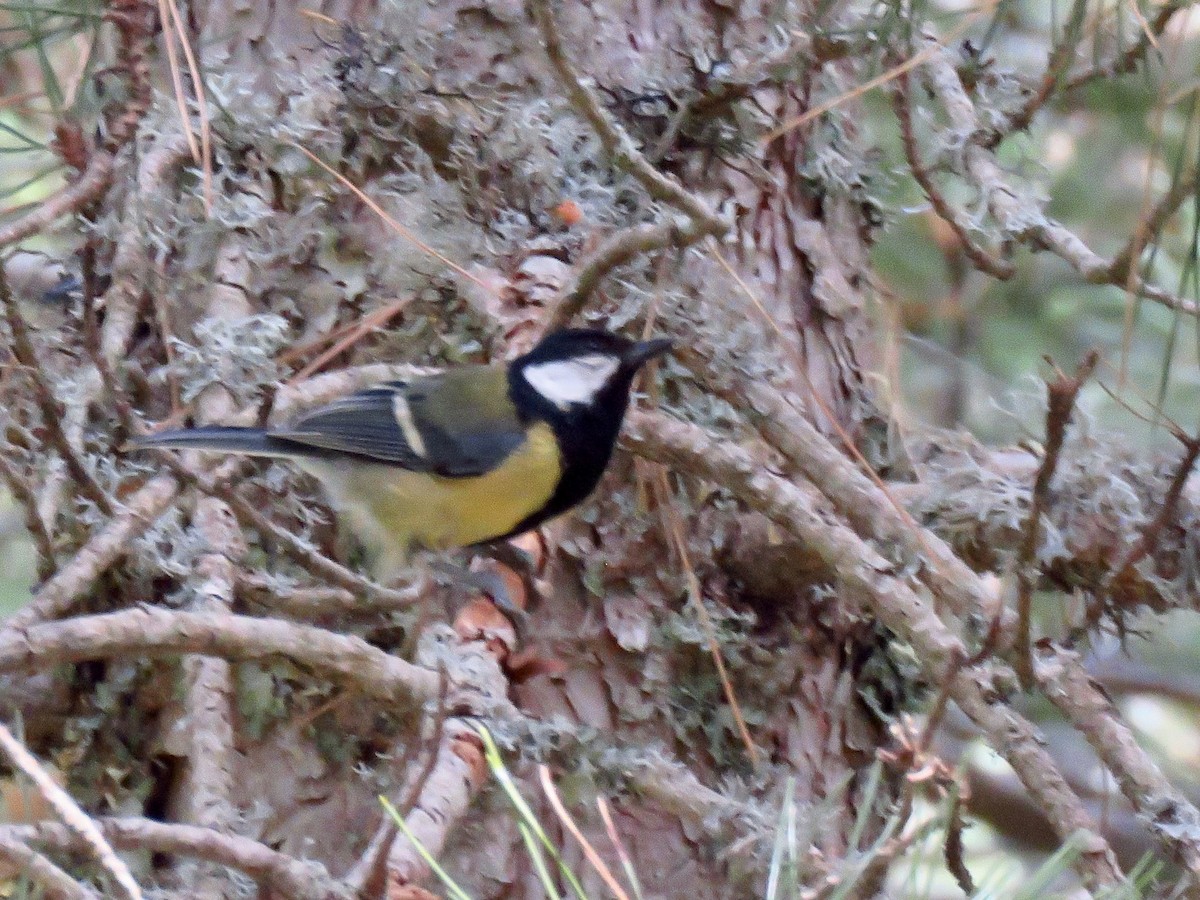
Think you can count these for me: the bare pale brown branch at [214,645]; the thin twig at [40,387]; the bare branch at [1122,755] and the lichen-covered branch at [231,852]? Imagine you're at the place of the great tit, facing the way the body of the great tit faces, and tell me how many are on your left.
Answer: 0

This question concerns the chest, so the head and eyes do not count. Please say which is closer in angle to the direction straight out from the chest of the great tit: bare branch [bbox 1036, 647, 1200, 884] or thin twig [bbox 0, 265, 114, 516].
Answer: the bare branch

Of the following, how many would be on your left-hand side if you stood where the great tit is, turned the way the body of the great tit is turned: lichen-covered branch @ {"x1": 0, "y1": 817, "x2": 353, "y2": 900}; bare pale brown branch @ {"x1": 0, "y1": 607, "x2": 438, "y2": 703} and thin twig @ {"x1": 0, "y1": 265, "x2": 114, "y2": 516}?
0

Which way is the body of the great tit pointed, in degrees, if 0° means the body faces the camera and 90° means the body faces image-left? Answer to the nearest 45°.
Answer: approximately 270°

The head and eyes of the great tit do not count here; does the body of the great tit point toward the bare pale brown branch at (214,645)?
no

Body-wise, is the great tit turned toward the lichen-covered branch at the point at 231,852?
no
